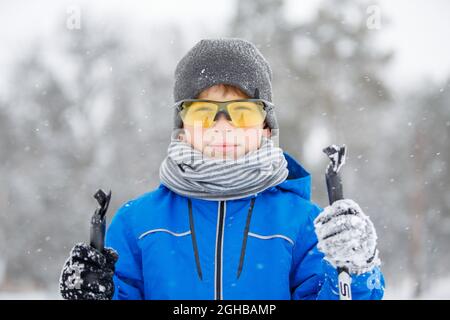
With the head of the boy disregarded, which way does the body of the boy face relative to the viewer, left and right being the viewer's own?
facing the viewer
